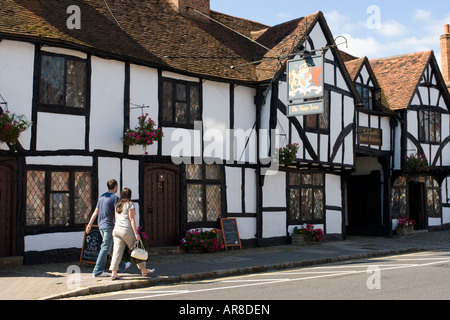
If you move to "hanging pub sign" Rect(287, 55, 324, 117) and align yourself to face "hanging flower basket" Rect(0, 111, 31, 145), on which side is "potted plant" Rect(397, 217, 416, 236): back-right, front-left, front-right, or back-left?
back-right

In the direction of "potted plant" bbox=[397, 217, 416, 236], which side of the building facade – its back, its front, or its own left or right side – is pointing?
left

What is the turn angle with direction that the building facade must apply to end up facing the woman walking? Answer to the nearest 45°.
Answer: approximately 45° to its right

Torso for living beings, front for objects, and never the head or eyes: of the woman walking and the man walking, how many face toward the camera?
0

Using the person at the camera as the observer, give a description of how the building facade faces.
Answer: facing the viewer and to the right of the viewer

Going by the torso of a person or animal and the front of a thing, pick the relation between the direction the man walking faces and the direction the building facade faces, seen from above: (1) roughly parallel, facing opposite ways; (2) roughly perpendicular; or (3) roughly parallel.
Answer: roughly perpendicular
